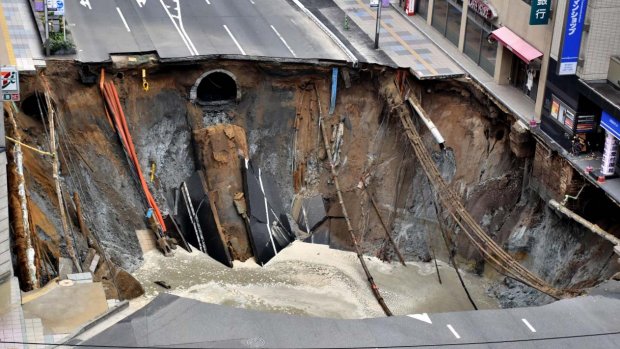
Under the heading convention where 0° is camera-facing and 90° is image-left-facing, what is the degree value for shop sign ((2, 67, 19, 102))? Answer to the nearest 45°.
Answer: approximately 0°

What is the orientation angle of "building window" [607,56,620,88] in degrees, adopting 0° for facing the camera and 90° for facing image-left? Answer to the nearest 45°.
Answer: approximately 45°

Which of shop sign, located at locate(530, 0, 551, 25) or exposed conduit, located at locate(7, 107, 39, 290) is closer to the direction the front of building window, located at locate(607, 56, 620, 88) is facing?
the exposed conduit

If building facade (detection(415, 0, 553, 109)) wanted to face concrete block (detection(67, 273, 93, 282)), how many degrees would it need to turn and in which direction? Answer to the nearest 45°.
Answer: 0° — it already faces it

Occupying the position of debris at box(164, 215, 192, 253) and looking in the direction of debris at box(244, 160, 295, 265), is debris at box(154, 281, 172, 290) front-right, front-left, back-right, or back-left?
back-right
